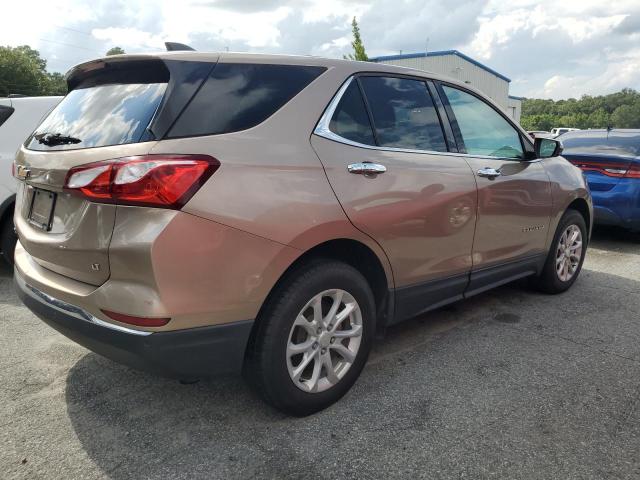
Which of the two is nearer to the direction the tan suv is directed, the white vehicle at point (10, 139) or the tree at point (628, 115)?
the tree

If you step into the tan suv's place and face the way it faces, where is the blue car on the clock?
The blue car is roughly at 12 o'clock from the tan suv.

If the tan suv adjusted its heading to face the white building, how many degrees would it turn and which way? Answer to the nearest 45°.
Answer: approximately 45° to its left

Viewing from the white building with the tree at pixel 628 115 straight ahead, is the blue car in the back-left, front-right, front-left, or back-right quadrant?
back-right

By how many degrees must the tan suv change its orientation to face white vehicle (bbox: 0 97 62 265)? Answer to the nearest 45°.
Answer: approximately 90° to its left

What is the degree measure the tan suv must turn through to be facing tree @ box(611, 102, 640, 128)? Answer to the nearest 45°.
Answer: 0° — it already faces it

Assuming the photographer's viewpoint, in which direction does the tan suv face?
facing away from the viewer and to the right of the viewer
